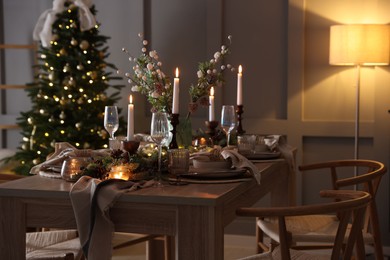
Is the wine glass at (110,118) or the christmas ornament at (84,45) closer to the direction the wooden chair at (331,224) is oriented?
the wine glass

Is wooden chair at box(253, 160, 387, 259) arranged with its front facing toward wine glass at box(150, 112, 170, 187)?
yes

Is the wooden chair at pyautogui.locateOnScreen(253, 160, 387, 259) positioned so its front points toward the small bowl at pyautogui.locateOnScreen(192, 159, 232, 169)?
yes

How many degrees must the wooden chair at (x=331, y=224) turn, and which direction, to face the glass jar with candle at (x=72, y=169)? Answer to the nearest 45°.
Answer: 0° — it already faces it
